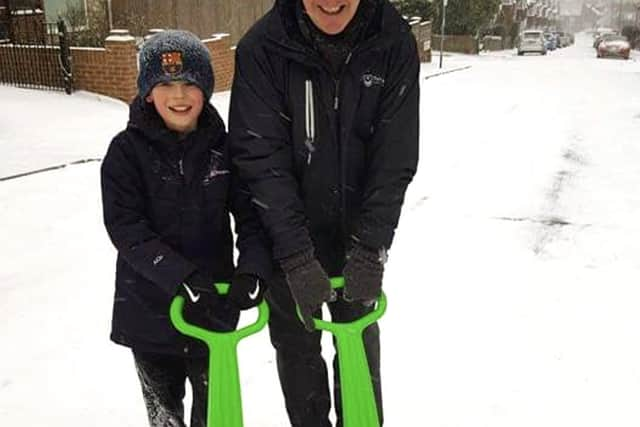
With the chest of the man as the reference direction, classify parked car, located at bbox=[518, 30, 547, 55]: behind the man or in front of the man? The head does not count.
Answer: behind

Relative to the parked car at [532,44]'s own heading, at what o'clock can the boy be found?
The boy is roughly at 6 o'clock from the parked car.

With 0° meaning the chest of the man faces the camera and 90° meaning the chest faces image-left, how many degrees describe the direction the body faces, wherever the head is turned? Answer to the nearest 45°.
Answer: approximately 0°

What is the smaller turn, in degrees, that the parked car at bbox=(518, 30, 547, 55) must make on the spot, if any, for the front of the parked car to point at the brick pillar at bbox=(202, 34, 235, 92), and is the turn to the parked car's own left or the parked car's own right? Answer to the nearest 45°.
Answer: approximately 180°
